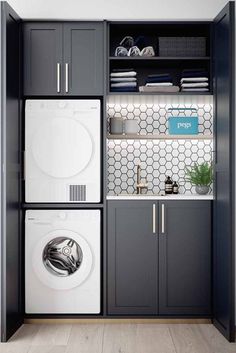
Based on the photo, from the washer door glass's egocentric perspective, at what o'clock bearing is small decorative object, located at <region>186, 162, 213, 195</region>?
The small decorative object is roughly at 9 o'clock from the washer door glass.

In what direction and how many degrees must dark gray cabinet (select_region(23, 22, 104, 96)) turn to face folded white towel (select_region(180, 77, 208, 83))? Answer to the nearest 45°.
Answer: approximately 90° to its left

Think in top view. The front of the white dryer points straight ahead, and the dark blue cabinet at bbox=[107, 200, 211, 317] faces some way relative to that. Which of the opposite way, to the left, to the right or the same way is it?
the same way

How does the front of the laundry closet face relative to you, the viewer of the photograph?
facing the viewer

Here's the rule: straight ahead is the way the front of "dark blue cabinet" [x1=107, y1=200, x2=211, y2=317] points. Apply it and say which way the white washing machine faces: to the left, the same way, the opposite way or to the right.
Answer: the same way

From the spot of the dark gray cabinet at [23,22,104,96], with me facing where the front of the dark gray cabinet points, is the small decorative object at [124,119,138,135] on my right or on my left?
on my left

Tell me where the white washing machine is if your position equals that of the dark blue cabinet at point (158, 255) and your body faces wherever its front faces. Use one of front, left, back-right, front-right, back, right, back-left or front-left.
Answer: right

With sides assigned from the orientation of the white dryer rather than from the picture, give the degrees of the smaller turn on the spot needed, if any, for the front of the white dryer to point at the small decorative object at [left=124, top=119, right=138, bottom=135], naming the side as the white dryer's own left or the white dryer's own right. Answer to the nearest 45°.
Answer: approximately 90° to the white dryer's own left

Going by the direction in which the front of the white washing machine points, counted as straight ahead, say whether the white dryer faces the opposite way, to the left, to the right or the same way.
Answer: the same way

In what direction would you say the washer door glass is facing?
toward the camera

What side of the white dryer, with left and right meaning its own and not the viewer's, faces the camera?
front
